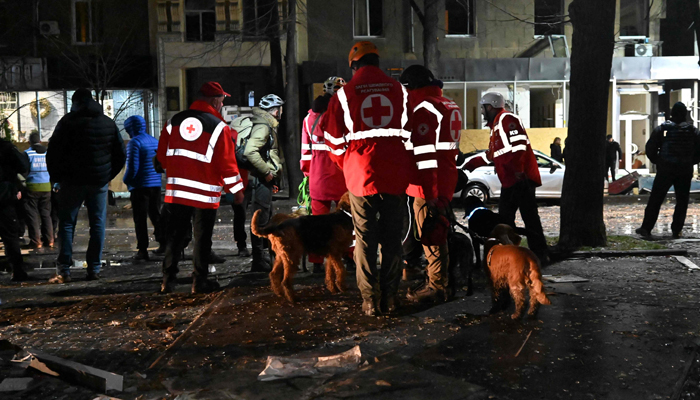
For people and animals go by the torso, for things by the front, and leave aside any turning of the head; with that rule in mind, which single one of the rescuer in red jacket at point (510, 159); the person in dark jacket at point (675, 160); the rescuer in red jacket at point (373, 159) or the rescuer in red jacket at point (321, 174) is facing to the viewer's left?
the rescuer in red jacket at point (510, 159)

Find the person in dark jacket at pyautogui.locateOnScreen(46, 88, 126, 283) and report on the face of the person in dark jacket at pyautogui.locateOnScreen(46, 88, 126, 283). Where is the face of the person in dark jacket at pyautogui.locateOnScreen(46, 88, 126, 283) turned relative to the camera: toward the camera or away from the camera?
away from the camera

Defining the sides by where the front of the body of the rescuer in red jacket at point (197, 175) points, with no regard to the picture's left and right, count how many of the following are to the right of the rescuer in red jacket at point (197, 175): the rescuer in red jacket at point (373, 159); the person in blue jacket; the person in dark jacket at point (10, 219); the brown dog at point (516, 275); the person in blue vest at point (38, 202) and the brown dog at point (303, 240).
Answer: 3

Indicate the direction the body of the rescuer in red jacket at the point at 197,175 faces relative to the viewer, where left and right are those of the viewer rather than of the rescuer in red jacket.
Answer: facing away from the viewer and to the right of the viewer

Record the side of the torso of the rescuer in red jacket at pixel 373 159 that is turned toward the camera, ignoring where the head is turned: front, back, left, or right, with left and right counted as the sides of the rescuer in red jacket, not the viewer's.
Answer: back

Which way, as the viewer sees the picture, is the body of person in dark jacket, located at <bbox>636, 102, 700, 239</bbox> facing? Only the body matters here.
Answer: away from the camera

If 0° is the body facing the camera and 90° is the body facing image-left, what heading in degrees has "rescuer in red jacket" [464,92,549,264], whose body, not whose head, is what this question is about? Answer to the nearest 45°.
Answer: approximately 90°

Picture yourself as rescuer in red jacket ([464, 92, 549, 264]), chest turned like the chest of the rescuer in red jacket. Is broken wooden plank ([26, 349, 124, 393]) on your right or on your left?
on your left
